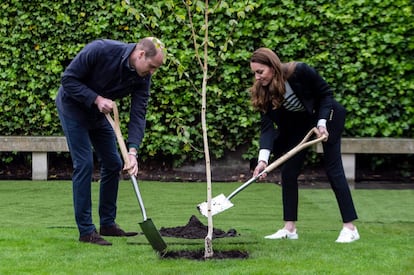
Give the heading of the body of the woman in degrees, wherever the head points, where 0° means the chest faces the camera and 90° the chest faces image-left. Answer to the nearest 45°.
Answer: approximately 45°

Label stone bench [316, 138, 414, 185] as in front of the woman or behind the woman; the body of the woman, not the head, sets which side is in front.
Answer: behind
